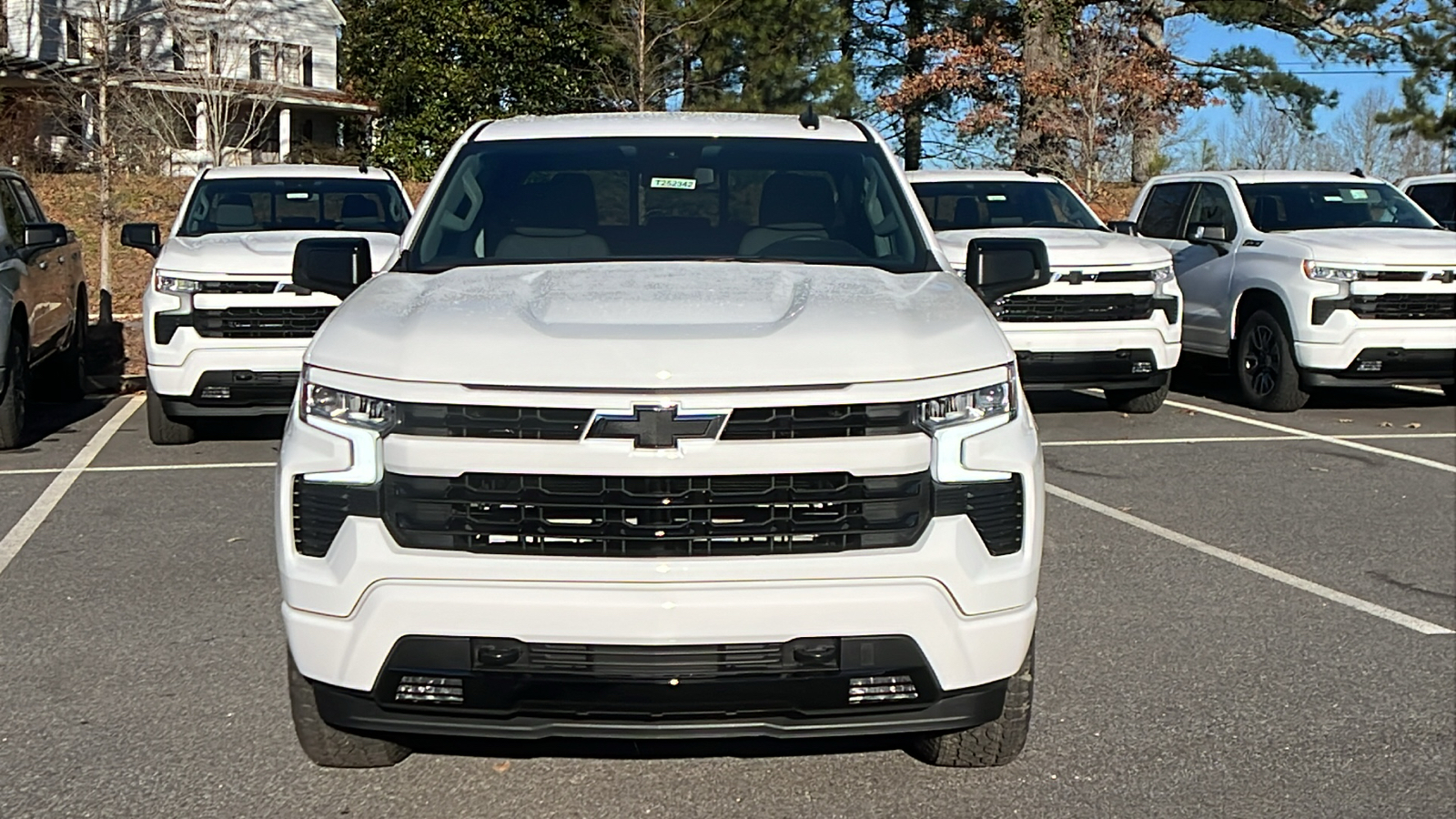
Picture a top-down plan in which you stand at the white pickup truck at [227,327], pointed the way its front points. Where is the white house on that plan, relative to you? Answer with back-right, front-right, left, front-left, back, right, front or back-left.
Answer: back

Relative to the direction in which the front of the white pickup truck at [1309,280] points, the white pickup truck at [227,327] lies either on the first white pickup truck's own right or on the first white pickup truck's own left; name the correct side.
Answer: on the first white pickup truck's own right

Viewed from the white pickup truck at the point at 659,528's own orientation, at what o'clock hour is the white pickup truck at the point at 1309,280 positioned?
the white pickup truck at the point at 1309,280 is roughly at 7 o'clock from the white pickup truck at the point at 659,528.

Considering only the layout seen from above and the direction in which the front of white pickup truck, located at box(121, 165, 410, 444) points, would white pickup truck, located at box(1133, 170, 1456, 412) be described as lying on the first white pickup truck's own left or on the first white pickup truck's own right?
on the first white pickup truck's own left

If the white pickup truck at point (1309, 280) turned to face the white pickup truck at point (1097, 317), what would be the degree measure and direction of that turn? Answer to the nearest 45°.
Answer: approximately 90° to its right

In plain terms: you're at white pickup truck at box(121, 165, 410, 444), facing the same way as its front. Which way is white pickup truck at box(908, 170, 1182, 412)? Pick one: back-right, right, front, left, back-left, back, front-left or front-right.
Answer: left

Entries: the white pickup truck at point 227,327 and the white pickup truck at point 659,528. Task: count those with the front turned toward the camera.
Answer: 2

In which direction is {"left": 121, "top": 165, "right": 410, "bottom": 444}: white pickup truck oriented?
toward the camera

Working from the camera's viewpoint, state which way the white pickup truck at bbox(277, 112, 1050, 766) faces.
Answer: facing the viewer

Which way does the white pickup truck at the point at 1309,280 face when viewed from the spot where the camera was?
facing the viewer and to the right of the viewer

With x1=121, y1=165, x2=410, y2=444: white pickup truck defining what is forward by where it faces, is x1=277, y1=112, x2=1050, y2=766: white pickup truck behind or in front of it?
in front
